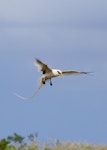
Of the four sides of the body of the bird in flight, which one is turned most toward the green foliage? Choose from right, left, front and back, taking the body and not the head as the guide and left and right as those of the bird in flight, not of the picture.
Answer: back

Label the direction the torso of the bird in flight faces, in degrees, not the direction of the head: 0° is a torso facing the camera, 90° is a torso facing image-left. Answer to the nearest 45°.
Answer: approximately 315°
